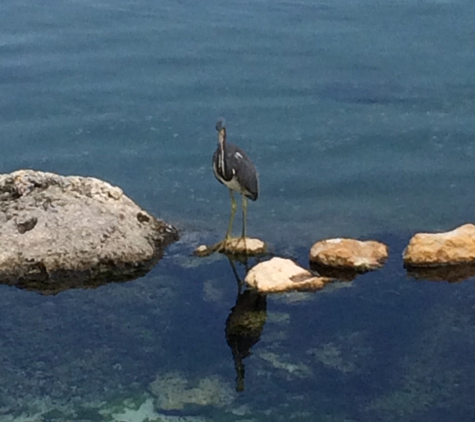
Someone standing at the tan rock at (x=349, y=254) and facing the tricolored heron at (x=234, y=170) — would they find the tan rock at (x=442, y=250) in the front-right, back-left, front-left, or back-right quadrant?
back-right

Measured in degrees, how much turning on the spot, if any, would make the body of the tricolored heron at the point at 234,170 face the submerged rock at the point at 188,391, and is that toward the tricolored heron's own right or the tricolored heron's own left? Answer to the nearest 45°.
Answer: approximately 45° to the tricolored heron's own left

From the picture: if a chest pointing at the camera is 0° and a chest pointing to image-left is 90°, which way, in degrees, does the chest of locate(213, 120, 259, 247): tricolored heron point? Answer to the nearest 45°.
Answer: approximately 45°

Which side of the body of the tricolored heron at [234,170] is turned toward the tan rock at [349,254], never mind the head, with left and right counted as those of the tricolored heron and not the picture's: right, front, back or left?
left

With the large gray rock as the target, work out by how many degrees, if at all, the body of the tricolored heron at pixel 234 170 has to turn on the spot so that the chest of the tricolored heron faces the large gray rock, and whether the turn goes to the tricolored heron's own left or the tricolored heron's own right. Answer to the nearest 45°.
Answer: approximately 45° to the tricolored heron's own right

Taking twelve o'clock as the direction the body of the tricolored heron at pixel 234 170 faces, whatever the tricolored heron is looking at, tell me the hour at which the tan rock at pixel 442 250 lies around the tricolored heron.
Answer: The tan rock is roughly at 8 o'clock from the tricolored heron.

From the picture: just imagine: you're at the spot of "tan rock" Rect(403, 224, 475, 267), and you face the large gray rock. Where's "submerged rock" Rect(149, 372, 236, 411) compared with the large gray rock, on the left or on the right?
left

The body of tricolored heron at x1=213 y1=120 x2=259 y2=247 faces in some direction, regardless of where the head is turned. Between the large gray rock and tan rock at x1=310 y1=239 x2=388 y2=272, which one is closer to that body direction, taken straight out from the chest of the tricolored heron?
the large gray rock

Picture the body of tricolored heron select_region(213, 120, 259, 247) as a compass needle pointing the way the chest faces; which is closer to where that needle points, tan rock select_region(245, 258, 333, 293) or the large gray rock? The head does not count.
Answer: the large gray rock

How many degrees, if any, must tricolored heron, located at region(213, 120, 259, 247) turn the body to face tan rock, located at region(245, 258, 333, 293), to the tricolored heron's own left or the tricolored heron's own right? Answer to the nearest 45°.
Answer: approximately 90° to the tricolored heron's own left
